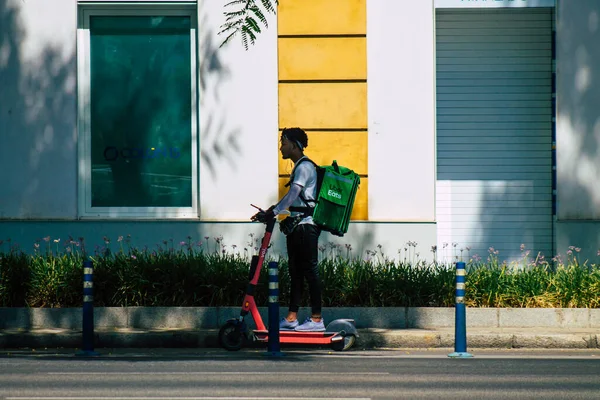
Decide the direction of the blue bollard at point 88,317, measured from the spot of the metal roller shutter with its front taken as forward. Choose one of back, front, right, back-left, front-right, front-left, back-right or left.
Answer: front-right

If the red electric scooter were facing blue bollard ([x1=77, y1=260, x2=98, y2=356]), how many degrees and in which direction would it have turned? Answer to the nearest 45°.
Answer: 0° — it already faces it

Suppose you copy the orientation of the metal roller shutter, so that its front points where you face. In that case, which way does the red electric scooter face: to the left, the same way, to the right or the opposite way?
to the right

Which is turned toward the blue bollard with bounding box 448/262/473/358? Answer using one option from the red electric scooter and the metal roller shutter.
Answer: the metal roller shutter

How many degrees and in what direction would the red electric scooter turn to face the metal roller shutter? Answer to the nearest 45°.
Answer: approximately 135° to its right

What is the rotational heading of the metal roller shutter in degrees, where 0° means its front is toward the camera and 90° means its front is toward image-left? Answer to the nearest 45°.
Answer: approximately 0°

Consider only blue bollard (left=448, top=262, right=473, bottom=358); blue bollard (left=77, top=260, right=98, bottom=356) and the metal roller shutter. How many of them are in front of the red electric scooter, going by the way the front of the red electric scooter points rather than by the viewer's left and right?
1

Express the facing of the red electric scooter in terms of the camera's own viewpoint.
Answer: facing to the left of the viewer

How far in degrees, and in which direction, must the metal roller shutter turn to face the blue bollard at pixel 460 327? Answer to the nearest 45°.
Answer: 0° — it already faces it

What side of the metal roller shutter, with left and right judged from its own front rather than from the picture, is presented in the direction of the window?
right

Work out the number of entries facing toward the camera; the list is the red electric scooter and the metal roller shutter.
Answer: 1

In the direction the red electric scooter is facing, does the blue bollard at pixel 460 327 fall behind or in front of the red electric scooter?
behind
